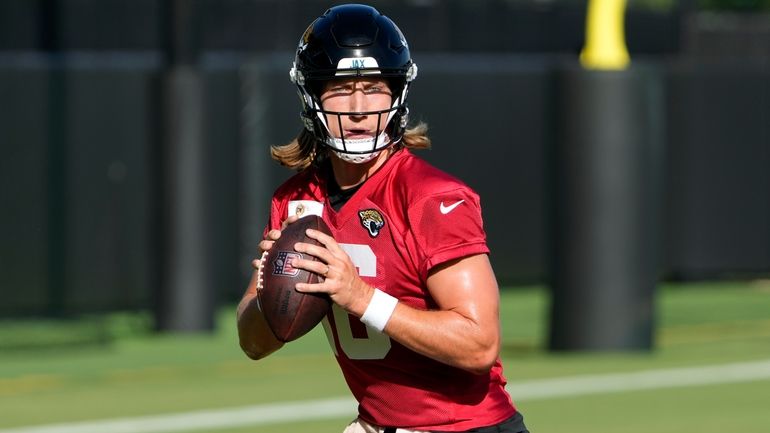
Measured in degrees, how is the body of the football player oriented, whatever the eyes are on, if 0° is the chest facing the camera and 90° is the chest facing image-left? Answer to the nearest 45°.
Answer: approximately 45°
